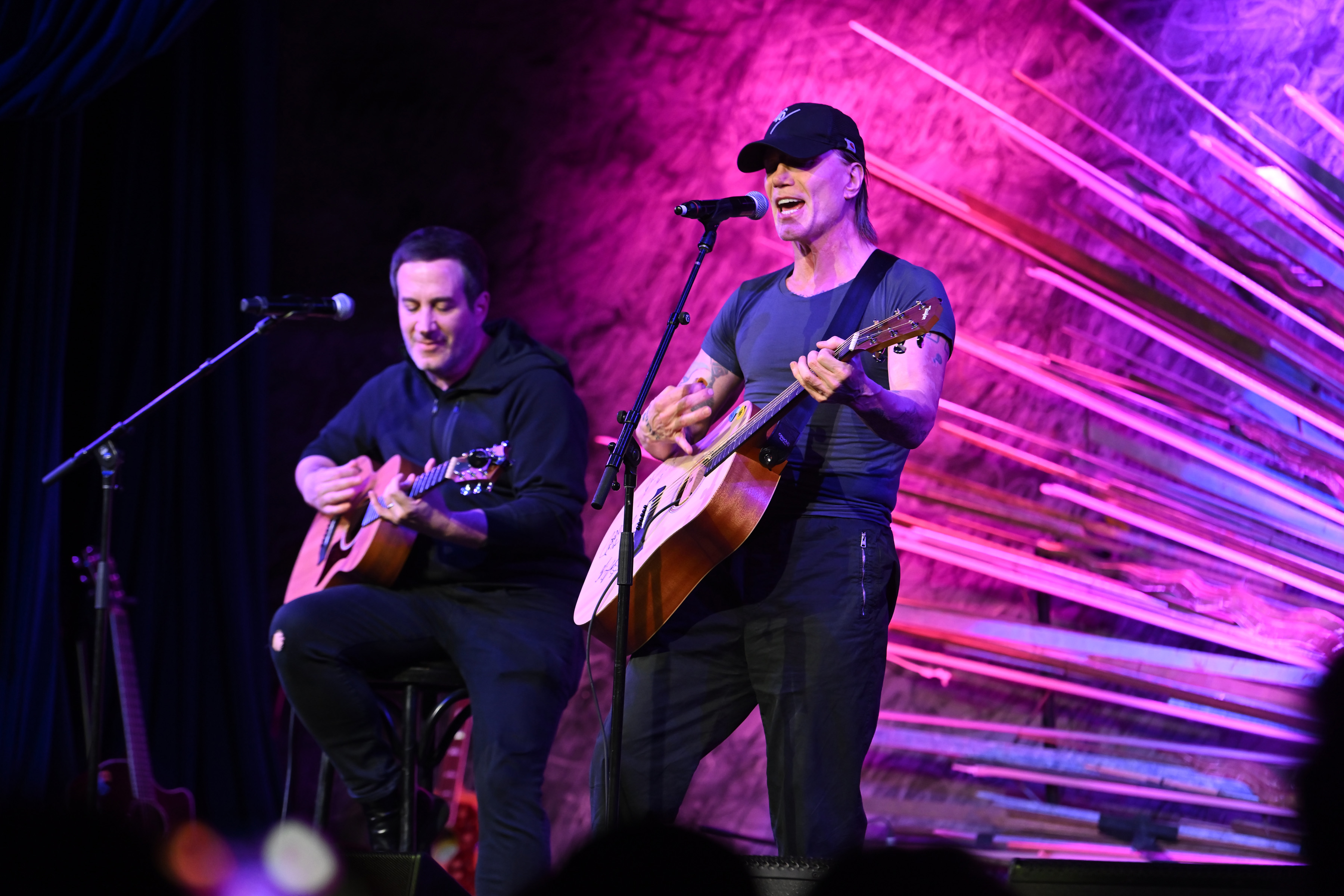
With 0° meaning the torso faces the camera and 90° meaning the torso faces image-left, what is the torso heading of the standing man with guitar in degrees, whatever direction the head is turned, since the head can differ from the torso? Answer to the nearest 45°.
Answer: approximately 45°

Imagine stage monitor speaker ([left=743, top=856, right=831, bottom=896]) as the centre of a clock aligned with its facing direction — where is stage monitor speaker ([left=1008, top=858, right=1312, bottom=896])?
stage monitor speaker ([left=1008, top=858, right=1312, bottom=896]) is roughly at 4 o'clock from stage monitor speaker ([left=743, top=856, right=831, bottom=896]).

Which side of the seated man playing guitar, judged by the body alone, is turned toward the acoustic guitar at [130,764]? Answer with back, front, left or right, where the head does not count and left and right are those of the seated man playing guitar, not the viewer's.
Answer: right

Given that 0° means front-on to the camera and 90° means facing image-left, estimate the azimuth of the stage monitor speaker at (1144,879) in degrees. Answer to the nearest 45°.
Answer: approximately 180°

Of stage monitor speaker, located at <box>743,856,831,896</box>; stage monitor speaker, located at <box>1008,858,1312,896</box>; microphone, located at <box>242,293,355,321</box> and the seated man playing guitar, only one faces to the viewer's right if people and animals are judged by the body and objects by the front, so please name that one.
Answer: the microphone

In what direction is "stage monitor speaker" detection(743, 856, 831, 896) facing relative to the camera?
away from the camera

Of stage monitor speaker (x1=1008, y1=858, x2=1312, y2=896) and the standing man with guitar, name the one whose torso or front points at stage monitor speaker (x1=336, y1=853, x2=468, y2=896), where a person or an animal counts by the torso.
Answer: the standing man with guitar

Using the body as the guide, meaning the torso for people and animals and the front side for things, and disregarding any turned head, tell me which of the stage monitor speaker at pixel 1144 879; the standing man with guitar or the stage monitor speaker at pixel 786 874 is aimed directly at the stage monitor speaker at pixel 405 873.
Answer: the standing man with guitar

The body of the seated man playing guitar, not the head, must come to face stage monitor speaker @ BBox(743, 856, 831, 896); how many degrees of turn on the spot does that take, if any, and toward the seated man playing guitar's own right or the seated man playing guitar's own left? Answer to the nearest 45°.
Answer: approximately 45° to the seated man playing guitar's own left

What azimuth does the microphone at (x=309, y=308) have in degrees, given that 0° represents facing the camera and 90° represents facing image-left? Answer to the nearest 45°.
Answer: approximately 270°
